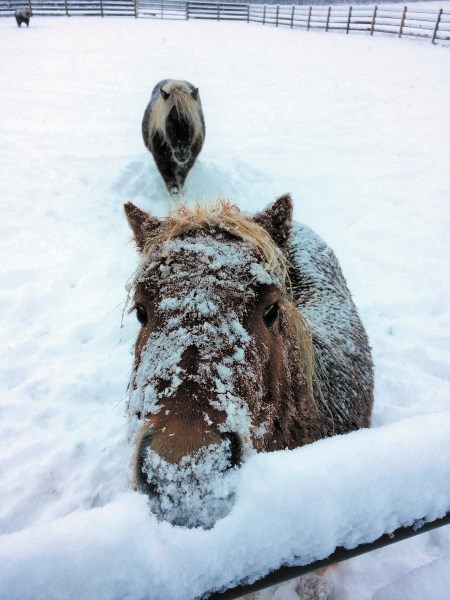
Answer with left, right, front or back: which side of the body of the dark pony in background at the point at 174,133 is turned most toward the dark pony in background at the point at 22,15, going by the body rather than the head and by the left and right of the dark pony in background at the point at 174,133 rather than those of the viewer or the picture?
back

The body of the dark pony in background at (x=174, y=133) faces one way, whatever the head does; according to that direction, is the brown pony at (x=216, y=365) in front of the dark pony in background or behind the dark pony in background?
in front

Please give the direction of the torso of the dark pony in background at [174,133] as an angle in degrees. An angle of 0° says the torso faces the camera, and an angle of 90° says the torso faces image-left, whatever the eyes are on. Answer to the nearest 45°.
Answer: approximately 0°

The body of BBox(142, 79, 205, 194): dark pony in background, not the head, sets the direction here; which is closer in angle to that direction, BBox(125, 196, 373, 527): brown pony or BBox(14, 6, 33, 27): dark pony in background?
the brown pony

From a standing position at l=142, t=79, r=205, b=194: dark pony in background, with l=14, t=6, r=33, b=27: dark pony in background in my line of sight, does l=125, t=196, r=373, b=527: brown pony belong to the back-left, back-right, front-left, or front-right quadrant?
back-left
